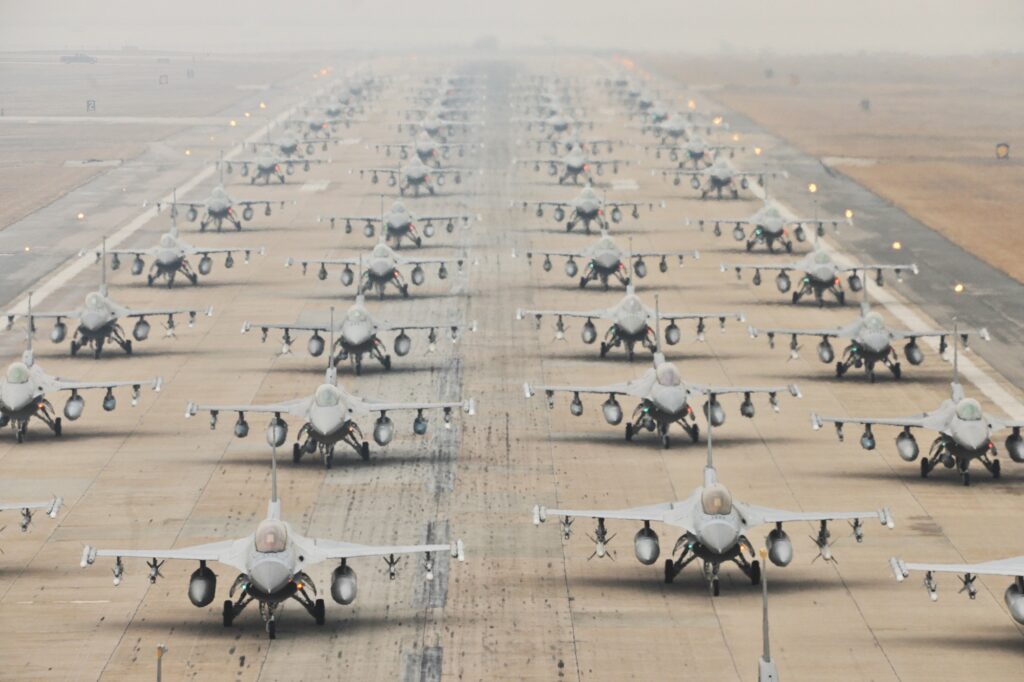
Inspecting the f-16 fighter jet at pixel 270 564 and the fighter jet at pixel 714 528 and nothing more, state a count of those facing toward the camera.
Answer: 2

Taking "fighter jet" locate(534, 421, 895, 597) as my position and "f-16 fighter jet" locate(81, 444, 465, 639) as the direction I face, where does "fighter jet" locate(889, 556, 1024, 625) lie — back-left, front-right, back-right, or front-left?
back-left

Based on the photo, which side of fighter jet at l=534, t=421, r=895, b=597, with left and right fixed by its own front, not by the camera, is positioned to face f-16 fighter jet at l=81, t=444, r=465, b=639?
right

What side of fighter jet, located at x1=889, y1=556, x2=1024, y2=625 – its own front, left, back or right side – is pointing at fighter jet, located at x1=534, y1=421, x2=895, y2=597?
right

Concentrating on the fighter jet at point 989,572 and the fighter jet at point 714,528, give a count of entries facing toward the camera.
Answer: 2

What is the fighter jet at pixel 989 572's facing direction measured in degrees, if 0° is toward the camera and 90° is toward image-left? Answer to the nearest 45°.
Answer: approximately 0°

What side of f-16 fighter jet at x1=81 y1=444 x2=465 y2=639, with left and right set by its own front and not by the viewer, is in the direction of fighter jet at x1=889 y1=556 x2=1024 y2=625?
left

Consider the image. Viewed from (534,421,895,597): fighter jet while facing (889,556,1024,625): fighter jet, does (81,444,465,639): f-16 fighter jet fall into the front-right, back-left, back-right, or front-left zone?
back-right

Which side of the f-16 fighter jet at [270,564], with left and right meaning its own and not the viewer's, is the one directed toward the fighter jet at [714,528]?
left
